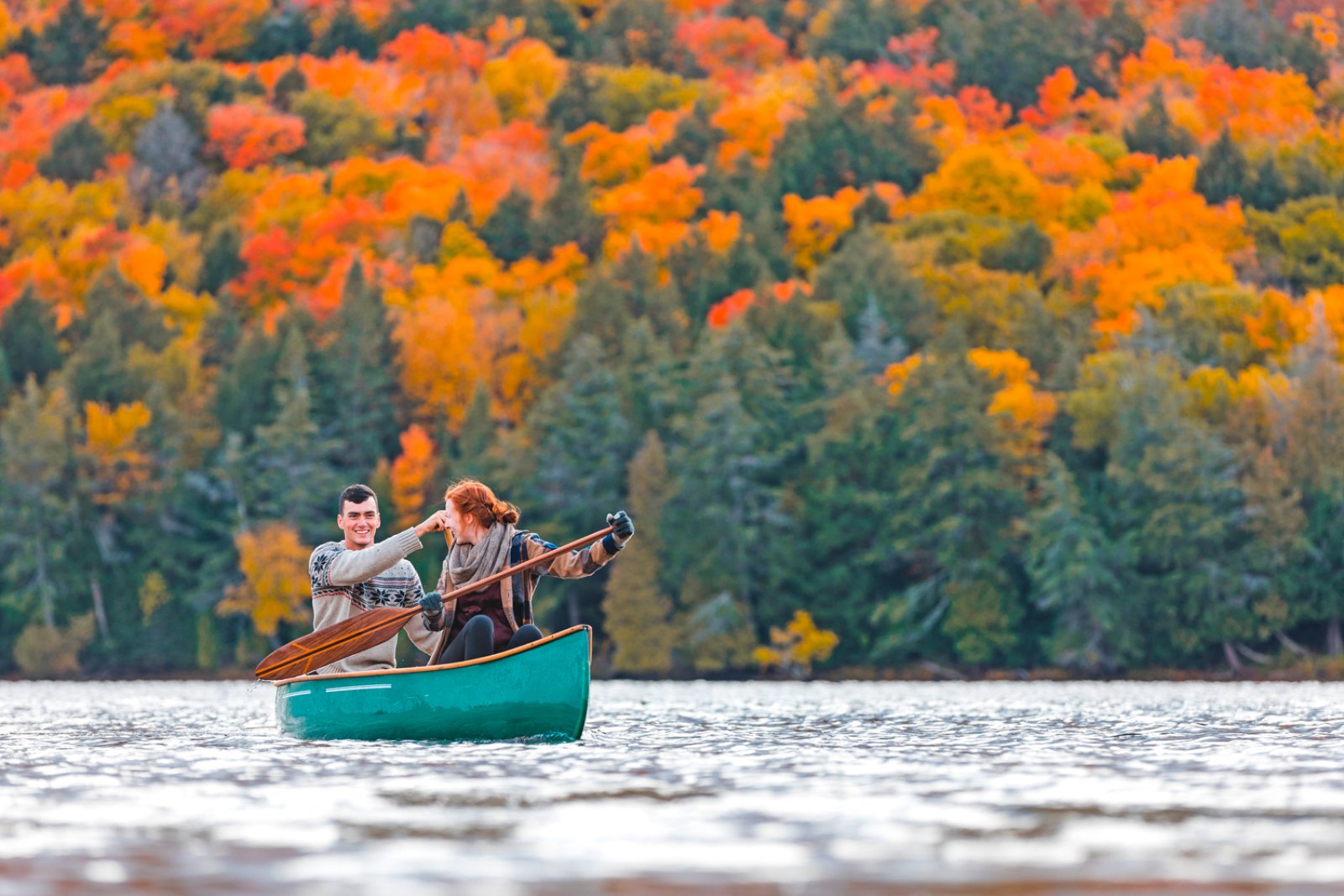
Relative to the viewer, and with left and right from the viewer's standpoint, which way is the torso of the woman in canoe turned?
facing the viewer and to the left of the viewer

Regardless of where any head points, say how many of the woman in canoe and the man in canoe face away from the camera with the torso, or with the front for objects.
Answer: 0

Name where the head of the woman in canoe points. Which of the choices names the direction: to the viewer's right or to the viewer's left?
to the viewer's left
